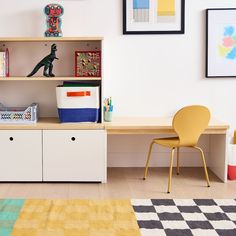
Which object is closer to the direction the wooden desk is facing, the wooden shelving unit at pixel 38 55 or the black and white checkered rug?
the black and white checkered rug

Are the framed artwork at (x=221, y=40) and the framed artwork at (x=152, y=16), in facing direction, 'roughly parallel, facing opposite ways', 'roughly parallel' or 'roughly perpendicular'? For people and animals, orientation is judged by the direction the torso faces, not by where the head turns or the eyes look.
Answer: roughly parallel

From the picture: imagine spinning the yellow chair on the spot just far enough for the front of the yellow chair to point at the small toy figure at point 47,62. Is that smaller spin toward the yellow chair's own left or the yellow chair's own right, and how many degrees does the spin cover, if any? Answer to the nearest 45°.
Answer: approximately 45° to the yellow chair's own left

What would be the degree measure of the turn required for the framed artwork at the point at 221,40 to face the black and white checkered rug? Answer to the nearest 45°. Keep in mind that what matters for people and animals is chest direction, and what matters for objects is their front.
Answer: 0° — it already faces it

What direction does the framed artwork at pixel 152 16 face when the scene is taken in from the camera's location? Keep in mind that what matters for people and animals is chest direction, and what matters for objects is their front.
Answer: facing the viewer

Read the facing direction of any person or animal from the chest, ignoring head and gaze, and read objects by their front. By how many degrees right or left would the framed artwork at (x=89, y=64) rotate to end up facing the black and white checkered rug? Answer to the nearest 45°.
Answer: approximately 45° to its left

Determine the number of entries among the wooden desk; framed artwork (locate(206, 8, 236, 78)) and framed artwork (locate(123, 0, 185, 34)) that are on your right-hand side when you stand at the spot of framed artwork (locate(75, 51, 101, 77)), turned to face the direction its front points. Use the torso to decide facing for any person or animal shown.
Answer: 0

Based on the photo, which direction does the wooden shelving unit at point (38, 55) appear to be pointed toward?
toward the camera

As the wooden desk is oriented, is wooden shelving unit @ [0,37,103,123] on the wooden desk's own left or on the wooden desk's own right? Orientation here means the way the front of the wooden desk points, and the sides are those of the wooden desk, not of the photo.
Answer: on the wooden desk's own right

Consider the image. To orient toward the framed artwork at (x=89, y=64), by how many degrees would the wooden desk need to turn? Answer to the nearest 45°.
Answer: approximately 90° to its right

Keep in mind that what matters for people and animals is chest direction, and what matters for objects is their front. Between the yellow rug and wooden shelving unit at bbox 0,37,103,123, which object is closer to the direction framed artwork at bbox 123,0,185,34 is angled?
the yellow rug

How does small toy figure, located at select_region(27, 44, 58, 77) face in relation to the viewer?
to the viewer's right

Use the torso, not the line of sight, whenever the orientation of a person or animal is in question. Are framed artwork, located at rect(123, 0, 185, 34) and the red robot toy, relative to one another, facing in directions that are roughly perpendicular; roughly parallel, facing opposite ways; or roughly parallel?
roughly parallel

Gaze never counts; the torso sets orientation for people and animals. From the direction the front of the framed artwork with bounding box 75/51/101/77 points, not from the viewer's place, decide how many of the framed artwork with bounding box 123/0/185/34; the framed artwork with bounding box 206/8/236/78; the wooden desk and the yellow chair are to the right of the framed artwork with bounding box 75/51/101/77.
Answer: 0

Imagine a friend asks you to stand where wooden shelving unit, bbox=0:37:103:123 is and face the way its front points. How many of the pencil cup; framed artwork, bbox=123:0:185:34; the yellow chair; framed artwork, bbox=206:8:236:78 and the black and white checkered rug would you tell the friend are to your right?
0

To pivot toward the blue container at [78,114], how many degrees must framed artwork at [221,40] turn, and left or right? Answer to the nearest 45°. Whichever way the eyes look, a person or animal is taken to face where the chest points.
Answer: approximately 45° to its right
